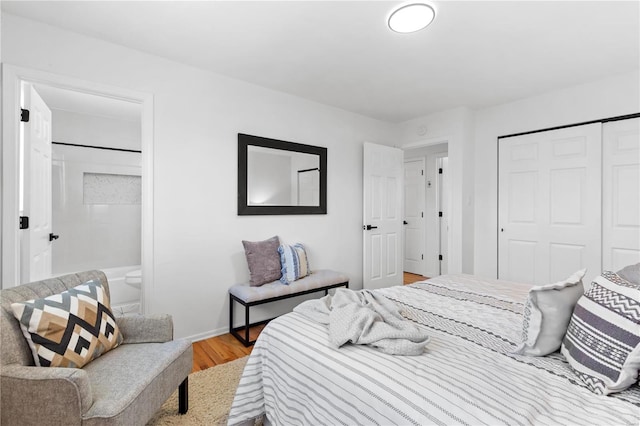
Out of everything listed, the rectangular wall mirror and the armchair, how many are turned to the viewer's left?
0

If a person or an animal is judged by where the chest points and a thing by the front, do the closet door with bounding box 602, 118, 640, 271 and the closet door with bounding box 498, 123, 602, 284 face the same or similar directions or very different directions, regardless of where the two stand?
same or similar directions

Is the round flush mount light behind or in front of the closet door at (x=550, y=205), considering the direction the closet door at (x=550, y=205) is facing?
in front

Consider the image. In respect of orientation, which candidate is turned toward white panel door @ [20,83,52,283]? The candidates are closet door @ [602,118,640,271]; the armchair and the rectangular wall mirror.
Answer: the closet door

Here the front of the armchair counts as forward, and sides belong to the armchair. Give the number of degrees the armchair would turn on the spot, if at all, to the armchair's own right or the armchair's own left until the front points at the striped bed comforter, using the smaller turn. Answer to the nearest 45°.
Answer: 0° — it already faces it

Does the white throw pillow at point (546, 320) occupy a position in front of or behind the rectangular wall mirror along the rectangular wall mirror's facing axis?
in front

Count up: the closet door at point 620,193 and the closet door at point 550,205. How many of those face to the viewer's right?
0

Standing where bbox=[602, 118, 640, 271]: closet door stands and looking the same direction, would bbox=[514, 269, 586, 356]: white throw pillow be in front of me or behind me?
in front

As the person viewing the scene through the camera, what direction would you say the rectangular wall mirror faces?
facing the viewer and to the right of the viewer

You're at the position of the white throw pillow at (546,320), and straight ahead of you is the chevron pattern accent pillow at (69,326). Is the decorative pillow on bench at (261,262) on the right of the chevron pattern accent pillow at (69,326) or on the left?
right

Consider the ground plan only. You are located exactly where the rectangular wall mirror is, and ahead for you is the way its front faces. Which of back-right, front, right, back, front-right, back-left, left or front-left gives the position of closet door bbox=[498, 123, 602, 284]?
front-left

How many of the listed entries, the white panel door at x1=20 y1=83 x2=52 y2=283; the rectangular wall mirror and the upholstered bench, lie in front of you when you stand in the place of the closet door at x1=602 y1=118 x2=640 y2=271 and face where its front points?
3

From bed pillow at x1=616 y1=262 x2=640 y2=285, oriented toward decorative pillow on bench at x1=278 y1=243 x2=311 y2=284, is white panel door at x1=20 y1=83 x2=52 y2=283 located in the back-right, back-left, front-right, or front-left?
front-left

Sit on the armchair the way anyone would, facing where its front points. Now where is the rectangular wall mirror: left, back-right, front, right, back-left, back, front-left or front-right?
left

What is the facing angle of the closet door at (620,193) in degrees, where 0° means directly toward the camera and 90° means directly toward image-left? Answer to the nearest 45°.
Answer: approximately 45°
